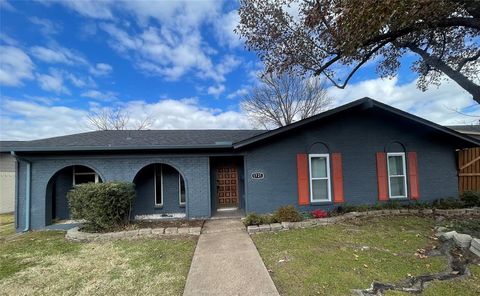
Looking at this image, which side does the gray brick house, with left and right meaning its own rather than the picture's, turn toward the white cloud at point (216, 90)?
back

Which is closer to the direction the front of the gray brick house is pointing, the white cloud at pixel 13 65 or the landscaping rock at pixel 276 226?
the landscaping rock

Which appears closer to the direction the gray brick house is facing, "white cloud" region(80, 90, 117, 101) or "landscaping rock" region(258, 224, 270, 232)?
the landscaping rock

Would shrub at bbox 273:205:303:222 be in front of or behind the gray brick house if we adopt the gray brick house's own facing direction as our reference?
in front

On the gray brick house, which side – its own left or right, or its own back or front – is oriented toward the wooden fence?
left

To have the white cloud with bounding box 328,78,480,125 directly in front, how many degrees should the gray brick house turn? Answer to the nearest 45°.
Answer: approximately 135° to its left

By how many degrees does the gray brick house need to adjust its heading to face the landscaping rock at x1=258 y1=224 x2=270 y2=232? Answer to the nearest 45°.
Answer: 0° — it already faces it

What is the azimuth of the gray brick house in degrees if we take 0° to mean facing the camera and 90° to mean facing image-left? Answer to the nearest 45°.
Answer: approximately 0°

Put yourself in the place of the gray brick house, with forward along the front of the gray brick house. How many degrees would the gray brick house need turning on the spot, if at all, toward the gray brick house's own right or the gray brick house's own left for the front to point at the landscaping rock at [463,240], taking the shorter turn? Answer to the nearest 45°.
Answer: approximately 45° to the gray brick house's own left

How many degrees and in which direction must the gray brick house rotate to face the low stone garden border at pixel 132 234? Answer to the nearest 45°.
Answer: approximately 45° to its right

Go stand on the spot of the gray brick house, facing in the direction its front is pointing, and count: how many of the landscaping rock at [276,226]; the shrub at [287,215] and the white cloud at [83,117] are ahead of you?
2

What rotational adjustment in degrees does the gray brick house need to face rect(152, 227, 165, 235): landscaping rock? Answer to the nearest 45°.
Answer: approximately 45° to its right
